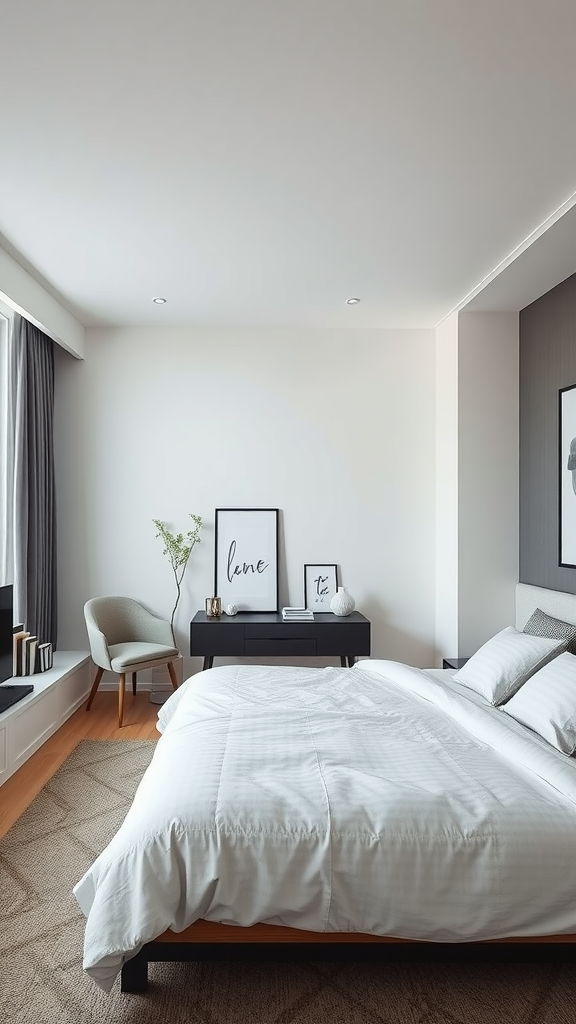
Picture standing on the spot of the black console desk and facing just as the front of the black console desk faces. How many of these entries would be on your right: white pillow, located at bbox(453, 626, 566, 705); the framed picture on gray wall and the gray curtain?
1

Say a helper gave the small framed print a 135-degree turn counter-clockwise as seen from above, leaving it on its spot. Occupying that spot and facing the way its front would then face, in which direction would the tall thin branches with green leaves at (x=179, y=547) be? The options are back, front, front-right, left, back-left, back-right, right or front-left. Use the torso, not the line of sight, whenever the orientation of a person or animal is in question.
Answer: back-left

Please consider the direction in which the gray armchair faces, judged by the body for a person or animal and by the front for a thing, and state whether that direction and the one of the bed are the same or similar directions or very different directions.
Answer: very different directions

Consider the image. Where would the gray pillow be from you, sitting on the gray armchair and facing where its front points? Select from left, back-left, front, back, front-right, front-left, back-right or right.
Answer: front

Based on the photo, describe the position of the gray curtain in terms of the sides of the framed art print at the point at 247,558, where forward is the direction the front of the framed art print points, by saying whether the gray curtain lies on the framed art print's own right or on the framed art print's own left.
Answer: on the framed art print's own right

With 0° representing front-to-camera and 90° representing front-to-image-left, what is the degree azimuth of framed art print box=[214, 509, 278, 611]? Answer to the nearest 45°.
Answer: approximately 0°

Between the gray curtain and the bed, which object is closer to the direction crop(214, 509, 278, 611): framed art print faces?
the bed

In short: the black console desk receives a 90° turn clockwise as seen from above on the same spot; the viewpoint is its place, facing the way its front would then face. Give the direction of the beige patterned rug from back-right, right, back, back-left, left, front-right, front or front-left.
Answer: left

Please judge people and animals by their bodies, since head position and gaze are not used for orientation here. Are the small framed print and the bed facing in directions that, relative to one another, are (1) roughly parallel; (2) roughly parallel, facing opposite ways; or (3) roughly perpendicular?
roughly perpendicular

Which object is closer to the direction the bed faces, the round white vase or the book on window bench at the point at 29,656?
the book on window bench

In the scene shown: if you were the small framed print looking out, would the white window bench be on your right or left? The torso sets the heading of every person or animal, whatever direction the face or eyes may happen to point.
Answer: on your right

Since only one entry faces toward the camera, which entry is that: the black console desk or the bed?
the black console desk

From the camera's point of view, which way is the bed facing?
to the viewer's left

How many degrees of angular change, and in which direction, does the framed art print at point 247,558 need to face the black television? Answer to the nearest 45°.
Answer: approximately 45° to its right

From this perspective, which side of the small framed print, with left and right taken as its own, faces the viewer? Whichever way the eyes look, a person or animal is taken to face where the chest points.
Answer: front

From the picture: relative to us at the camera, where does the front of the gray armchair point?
facing the viewer and to the right of the viewer

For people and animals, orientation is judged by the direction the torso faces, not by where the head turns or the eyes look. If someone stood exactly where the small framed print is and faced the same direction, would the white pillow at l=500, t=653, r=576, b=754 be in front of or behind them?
in front

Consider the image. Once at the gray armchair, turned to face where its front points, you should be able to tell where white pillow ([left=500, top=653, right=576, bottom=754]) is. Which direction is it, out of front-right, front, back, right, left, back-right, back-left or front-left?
front
